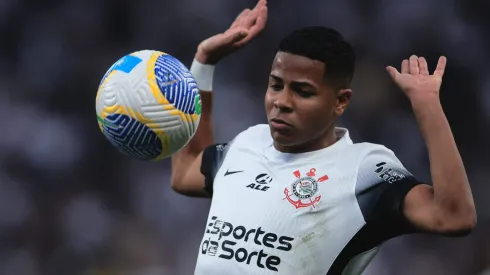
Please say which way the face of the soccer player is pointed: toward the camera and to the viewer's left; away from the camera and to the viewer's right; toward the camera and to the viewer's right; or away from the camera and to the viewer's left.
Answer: toward the camera and to the viewer's left

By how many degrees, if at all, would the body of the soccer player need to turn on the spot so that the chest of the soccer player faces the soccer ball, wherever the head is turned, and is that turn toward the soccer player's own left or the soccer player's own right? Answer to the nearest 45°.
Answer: approximately 45° to the soccer player's own right

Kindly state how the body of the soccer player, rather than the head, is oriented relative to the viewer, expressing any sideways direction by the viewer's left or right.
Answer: facing the viewer and to the left of the viewer
